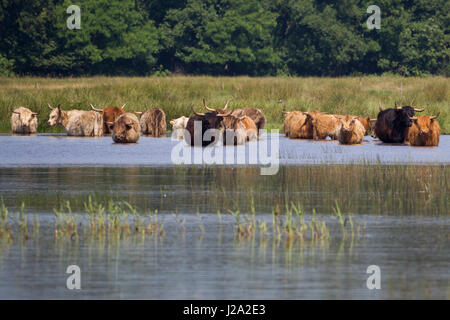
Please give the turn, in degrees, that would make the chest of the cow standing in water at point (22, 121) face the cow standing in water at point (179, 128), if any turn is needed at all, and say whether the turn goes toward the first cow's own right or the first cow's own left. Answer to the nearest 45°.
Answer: approximately 90° to the first cow's own left

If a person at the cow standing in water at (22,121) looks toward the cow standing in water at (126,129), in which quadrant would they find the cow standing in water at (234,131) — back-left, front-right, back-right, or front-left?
front-left

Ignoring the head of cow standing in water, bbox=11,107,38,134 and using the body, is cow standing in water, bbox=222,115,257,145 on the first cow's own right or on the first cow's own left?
on the first cow's own left

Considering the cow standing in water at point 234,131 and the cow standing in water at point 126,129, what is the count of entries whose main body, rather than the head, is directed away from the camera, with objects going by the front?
0

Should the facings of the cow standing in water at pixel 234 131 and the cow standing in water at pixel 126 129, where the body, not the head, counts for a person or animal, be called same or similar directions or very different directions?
same or similar directions

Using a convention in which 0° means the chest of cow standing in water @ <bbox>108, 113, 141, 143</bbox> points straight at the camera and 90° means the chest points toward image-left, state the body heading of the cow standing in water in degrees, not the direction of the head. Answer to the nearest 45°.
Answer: approximately 45°

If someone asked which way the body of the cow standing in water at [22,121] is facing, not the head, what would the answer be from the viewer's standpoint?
toward the camera

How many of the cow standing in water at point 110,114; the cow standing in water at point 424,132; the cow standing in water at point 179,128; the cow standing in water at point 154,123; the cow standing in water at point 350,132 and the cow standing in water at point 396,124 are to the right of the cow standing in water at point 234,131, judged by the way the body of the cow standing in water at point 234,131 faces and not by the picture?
3
